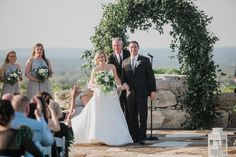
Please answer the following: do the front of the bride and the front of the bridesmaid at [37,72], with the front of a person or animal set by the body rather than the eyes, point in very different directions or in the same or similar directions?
same or similar directions

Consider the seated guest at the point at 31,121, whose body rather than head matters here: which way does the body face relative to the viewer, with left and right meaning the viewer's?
facing away from the viewer and to the right of the viewer

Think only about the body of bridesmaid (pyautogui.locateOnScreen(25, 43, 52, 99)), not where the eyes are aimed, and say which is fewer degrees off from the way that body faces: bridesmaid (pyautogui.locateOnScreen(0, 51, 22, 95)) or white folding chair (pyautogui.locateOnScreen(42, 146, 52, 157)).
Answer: the white folding chair

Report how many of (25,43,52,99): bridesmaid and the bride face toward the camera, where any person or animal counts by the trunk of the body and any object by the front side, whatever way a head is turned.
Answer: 2

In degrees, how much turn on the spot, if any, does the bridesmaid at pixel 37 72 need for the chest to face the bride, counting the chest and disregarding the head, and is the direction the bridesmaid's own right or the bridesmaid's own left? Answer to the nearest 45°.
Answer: approximately 45° to the bridesmaid's own left

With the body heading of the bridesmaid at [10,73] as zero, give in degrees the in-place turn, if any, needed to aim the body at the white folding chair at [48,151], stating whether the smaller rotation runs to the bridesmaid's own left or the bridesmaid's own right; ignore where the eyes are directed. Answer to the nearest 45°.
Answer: approximately 45° to the bridesmaid's own right

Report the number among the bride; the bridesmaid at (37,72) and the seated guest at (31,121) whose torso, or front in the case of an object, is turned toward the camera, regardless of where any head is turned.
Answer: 2

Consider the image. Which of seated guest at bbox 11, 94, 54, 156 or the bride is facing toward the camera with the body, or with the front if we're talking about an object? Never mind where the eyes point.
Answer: the bride

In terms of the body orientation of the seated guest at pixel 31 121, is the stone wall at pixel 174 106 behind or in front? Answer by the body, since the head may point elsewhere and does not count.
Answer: in front

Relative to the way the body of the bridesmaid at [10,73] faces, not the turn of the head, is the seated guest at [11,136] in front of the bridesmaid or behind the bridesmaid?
in front

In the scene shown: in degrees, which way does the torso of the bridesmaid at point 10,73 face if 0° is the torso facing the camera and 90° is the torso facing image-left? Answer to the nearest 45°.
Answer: approximately 315°

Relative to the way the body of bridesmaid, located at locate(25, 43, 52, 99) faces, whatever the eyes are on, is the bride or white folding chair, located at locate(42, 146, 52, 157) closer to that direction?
the white folding chair

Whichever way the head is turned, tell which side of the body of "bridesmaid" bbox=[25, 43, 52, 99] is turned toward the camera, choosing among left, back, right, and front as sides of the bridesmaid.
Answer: front

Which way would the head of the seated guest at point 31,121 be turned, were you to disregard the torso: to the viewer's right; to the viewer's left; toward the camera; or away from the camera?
away from the camera

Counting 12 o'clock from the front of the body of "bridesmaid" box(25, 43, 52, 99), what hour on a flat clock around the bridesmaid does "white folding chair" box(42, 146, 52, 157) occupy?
The white folding chair is roughly at 12 o'clock from the bridesmaid.

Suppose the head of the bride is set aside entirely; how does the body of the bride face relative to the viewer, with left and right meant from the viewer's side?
facing the viewer

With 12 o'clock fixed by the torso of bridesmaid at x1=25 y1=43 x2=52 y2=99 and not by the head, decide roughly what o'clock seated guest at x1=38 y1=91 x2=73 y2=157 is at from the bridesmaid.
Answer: The seated guest is roughly at 12 o'clock from the bridesmaid.
